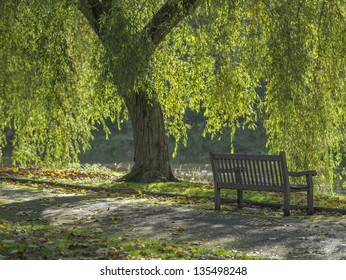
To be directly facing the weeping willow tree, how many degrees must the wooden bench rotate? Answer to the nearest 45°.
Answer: approximately 90° to its left
